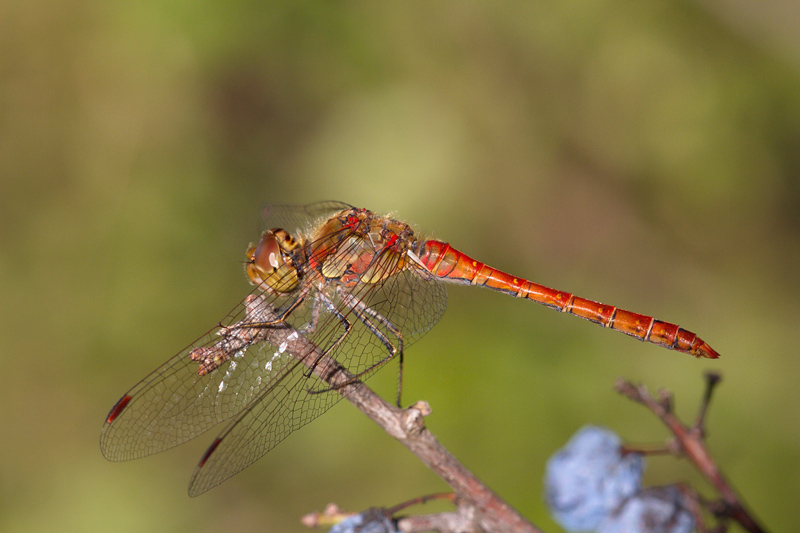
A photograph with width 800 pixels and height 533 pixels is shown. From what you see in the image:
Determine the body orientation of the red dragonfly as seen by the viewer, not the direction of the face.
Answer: to the viewer's left
